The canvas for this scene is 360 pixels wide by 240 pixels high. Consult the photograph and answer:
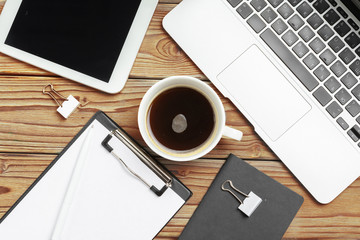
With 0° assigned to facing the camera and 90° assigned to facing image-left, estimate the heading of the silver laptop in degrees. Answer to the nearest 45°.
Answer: approximately 45°
